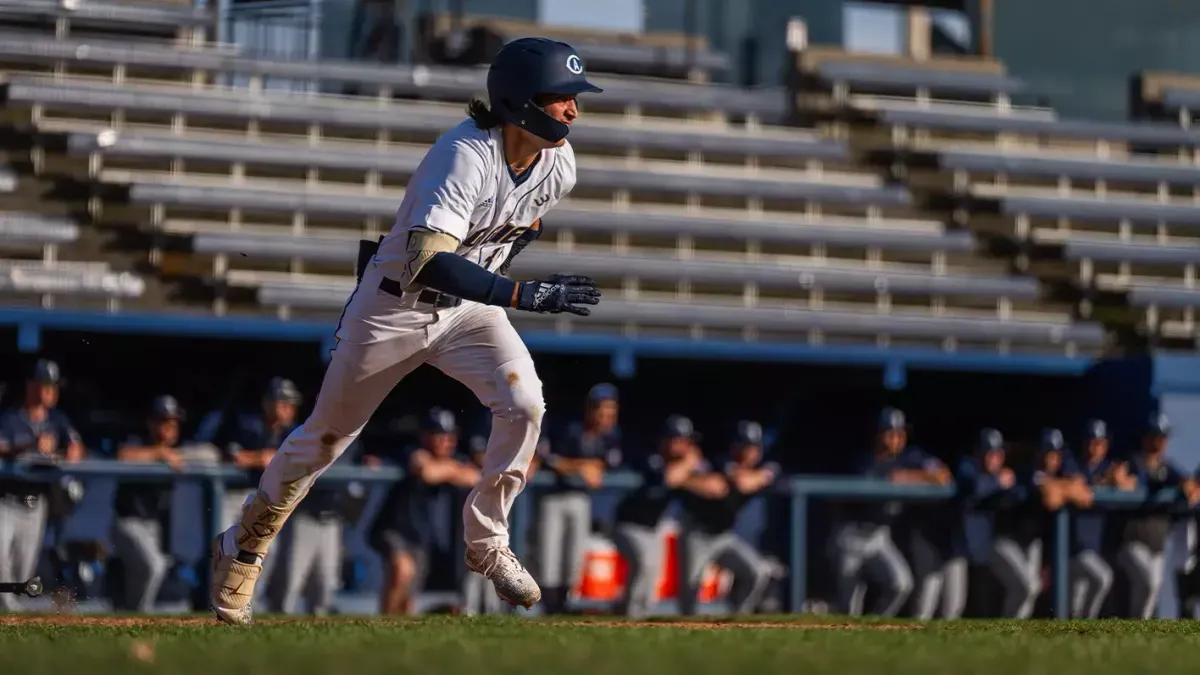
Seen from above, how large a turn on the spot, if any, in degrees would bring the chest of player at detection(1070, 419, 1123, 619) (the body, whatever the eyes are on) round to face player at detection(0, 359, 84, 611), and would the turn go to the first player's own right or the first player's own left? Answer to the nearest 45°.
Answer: approximately 90° to the first player's own right

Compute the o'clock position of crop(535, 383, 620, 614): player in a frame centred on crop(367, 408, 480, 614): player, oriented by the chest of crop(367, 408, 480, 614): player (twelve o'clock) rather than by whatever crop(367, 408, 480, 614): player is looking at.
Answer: crop(535, 383, 620, 614): player is roughly at 10 o'clock from crop(367, 408, 480, 614): player.

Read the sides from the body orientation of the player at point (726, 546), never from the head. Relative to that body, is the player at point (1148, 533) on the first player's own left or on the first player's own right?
on the first player's own left

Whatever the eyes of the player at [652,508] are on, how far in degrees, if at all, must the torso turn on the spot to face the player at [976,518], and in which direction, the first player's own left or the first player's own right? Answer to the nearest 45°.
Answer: approximately 45° to the first player's own left

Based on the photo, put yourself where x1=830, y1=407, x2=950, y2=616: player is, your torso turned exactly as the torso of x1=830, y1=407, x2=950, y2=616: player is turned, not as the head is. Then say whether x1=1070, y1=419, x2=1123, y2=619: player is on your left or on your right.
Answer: on your left

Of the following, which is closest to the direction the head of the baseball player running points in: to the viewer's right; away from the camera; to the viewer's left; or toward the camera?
to the viewer's right

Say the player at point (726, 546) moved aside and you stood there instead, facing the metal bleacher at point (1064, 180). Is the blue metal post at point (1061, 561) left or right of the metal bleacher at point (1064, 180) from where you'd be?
right
